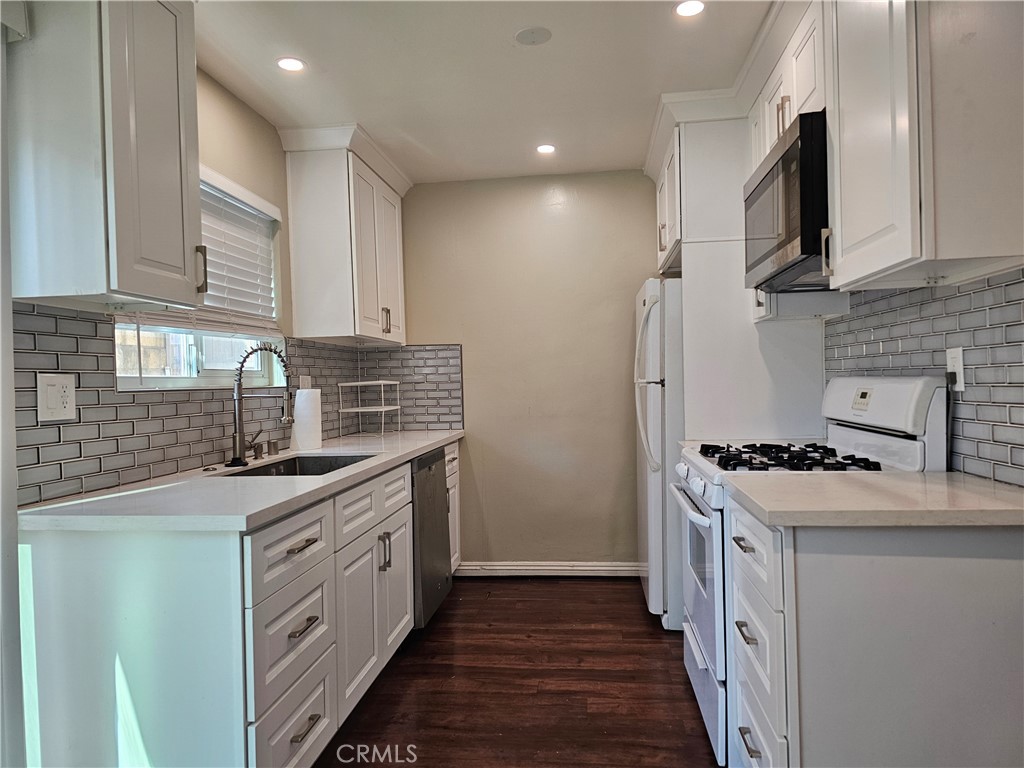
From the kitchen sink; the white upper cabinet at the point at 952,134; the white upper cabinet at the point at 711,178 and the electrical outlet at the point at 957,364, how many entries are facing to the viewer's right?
1

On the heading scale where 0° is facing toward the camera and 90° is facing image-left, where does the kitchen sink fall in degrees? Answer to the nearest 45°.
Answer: approximately 270°

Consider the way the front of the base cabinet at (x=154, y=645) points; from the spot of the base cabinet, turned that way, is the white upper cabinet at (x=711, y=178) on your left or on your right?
on your left

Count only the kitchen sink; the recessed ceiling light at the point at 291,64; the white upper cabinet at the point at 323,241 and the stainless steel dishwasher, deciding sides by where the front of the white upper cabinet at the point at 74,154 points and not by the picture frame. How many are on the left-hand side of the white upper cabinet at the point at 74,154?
4

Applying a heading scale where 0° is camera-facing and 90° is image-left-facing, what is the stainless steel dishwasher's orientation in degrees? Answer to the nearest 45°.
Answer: approximately 270°

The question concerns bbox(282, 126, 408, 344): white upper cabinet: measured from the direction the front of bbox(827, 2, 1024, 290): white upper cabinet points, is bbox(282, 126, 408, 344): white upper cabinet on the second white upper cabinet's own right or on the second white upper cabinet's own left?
on the second white upper cabinet's own right

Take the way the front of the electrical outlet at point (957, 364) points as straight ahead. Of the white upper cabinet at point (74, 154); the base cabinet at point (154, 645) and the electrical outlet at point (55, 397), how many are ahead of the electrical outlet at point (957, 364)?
3

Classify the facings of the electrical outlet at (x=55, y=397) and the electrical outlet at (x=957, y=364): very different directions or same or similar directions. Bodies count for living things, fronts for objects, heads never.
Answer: very different directions

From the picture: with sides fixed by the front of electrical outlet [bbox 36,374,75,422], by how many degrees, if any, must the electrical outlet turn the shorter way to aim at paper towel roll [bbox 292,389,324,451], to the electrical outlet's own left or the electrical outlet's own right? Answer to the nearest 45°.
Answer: approximately 90° to the electrical outlet's own left

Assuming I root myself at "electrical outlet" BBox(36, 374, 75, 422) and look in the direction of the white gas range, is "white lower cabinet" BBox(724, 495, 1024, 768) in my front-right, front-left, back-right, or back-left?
front-right

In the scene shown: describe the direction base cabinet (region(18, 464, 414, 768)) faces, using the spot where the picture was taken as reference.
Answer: facing the viewer and to the right of the viewer

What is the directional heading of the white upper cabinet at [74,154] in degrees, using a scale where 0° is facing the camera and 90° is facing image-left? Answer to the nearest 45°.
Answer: approximately 315°

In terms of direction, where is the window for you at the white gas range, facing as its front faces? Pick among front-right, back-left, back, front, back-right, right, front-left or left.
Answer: front-right
